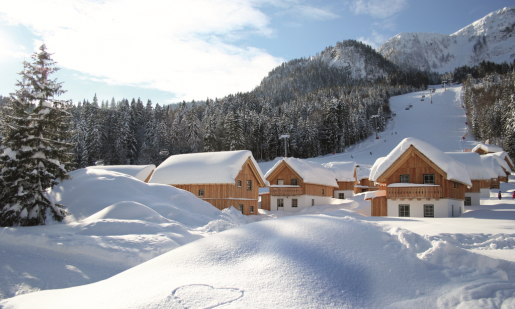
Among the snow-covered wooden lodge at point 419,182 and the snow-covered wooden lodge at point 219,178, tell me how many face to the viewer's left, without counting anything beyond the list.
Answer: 0

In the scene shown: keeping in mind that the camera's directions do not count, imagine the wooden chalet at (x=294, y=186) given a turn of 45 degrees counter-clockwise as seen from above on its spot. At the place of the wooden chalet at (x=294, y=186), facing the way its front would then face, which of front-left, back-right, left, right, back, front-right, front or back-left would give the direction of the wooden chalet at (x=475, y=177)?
left

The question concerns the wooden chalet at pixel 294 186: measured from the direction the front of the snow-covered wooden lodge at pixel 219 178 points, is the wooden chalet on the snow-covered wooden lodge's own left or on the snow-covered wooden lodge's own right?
on the snow-covered wooden lodge's own left

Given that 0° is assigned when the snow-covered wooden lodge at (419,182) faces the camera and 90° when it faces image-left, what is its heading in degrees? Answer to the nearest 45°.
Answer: approximately 0°

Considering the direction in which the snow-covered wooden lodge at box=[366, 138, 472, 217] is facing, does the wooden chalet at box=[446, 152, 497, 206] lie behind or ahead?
behind

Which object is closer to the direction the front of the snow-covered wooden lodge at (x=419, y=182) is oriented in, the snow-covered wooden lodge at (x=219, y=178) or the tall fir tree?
the tall fir tree

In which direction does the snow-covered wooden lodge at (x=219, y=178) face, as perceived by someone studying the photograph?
facing the viewer and to the right of the viewer

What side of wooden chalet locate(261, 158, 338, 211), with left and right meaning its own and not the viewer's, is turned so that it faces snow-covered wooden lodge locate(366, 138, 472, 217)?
left

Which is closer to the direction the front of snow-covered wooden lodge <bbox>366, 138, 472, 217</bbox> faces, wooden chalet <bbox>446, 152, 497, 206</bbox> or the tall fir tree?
the tall fir tree

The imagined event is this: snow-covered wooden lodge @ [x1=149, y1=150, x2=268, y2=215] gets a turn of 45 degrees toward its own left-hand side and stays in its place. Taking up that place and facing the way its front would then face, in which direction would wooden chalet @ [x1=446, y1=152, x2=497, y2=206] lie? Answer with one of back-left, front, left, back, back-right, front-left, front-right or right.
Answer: front

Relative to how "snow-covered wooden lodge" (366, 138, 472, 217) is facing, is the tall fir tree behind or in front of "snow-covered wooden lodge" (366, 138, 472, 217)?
in front

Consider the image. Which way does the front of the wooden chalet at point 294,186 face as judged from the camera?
facing the viewer and to the left of the viewer

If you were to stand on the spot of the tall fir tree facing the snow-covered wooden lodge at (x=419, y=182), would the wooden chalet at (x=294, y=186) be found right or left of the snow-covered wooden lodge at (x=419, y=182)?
left

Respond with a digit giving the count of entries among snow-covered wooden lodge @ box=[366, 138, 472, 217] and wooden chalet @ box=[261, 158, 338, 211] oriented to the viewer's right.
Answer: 0
